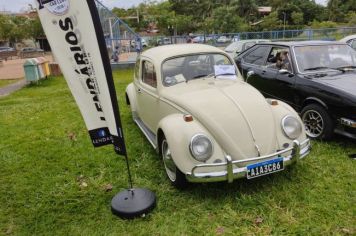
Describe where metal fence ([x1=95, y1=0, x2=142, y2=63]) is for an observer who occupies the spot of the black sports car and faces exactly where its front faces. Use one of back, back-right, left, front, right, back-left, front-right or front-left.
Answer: back

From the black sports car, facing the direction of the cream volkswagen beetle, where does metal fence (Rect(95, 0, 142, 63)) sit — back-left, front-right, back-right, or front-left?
back-right

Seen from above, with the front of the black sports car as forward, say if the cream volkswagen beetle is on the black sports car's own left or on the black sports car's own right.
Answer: on the black sports car's own right

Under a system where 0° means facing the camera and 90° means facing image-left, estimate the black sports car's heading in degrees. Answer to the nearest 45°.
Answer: approximately 315°

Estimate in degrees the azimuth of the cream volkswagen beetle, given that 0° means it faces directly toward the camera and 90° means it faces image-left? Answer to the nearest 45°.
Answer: approximately 315°

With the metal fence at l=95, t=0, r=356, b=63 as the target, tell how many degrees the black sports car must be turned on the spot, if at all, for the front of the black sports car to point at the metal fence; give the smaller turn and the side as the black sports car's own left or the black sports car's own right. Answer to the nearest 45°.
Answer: approximately 180°

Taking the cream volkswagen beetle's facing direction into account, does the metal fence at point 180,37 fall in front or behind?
behind

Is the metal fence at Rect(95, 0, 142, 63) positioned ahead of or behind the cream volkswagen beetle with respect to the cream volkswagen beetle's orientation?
behind

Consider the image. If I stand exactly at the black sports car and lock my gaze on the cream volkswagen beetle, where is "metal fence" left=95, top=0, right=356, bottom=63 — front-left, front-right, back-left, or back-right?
back-right

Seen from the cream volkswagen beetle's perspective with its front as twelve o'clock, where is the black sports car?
The black sports car is roughly at 9 o'clock from the cream volkswagen beetle.
